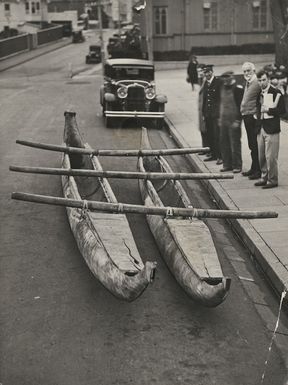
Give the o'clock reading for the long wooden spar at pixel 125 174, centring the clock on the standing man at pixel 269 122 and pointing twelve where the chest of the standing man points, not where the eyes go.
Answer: The long wooden spar is roughly at 12 o'clock from the standing man.

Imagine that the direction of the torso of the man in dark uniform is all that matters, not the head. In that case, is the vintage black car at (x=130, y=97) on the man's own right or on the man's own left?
on the man's own right

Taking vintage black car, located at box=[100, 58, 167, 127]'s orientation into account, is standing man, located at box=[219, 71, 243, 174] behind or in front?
in front

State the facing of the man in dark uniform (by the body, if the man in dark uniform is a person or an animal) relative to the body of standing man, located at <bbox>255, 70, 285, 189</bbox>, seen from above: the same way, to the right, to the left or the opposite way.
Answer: the same way

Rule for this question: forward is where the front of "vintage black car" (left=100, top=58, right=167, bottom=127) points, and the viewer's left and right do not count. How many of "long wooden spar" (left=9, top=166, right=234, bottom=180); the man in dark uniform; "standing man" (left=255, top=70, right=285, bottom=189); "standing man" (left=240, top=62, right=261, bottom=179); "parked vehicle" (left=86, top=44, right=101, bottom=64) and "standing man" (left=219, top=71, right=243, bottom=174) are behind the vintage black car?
1

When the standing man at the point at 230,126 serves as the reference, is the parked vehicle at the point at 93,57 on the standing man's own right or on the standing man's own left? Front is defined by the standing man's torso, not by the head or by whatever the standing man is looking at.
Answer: on the standing man's own right

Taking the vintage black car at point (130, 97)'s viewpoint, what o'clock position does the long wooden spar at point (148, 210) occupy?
The long wooden spar is roughly at 12 o'clock from the vintage black car.

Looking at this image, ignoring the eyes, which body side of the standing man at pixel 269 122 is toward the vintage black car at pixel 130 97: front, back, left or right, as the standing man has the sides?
right

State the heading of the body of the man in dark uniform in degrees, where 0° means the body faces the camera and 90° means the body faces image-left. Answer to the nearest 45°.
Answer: approximately 45°

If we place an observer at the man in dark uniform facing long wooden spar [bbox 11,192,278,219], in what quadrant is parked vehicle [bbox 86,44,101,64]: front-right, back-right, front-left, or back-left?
back-right

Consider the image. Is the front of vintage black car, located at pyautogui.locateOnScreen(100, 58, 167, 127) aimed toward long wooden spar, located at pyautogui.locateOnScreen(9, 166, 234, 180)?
yes

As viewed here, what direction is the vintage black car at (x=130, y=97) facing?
toward the camera

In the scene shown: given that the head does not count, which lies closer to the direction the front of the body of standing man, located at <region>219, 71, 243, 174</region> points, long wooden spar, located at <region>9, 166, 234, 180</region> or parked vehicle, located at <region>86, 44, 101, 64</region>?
the long wooden spar

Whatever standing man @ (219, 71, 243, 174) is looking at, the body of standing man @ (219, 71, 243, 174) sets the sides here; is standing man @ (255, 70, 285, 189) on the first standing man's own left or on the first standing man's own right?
on the first standing man's own left
